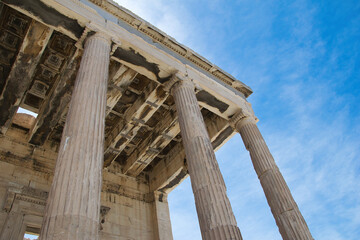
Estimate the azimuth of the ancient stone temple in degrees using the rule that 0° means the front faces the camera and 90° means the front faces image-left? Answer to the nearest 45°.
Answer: approximately 315°
